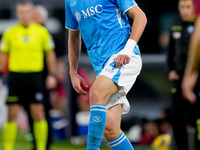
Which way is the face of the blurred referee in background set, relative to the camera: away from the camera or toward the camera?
toward the camera

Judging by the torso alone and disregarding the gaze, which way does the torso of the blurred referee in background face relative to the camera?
toward the camera

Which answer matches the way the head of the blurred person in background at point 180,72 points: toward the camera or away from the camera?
toward the camera

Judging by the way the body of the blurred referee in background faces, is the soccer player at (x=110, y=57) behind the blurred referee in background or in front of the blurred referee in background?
in front

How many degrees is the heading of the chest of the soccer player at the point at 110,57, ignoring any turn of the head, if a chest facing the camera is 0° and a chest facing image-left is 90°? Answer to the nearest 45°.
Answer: approximately 45°

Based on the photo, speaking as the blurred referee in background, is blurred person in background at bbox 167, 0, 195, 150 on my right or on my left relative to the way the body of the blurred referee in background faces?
on my left
